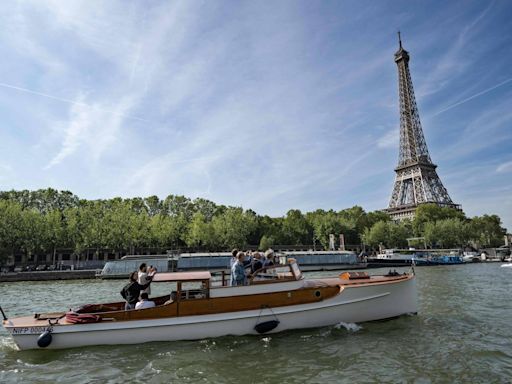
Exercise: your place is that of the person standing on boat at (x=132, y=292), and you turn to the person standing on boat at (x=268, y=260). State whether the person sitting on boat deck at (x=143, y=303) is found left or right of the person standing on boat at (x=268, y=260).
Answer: right

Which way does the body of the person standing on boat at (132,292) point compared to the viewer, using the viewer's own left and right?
facing away from the viewer and to the right of the viewer
